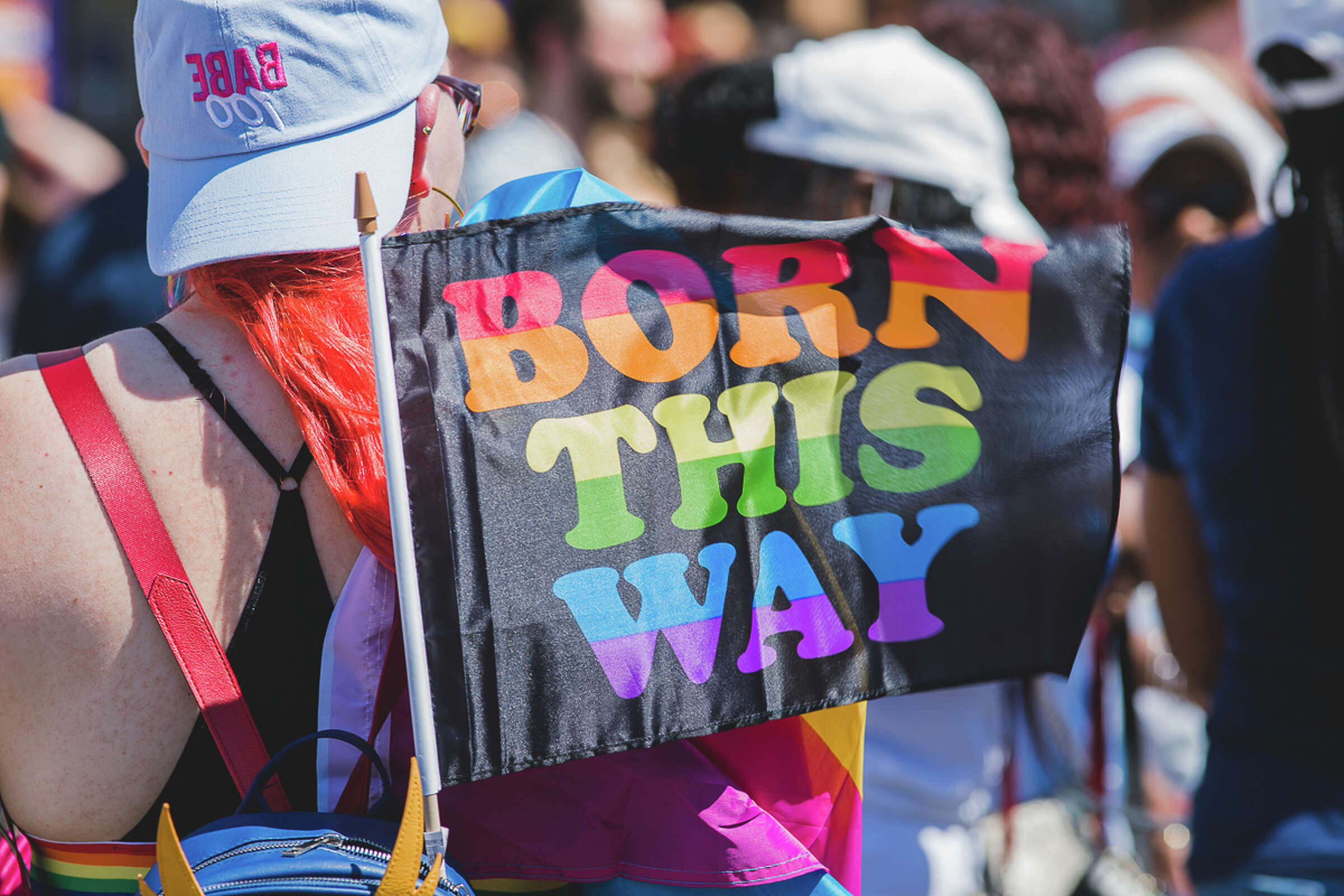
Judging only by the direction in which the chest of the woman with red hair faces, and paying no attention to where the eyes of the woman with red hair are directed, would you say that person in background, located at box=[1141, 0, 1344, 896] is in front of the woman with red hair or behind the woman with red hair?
in front

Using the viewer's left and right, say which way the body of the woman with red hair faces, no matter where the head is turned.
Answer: facing away from the viewer and to the right of the viewer

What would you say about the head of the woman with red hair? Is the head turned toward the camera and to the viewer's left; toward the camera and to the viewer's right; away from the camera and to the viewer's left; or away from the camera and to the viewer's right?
away from the camera and to the viewer's right

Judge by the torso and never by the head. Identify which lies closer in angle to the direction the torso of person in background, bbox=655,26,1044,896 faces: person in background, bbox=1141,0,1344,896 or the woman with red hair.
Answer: the person in background

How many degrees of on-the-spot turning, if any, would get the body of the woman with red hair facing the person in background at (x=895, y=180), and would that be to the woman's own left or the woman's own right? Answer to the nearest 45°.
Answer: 0° — they already face them

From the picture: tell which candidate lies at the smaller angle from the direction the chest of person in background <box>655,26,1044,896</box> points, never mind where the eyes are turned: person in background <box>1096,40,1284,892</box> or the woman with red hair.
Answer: the person in background

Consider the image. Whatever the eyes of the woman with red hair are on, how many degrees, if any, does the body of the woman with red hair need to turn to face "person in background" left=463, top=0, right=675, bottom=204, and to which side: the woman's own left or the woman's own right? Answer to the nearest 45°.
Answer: approximately 45° to the woman's own left

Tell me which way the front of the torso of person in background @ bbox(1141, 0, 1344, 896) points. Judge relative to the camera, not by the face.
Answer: away from the camera

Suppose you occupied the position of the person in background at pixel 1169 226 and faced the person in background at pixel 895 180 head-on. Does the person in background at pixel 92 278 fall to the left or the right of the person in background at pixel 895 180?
right

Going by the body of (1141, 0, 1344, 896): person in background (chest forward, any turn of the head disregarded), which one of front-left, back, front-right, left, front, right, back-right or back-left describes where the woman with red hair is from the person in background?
back-left

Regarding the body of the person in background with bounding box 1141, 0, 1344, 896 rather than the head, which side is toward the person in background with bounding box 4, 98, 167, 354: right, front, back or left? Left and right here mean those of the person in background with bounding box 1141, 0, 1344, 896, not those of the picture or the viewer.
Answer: left
